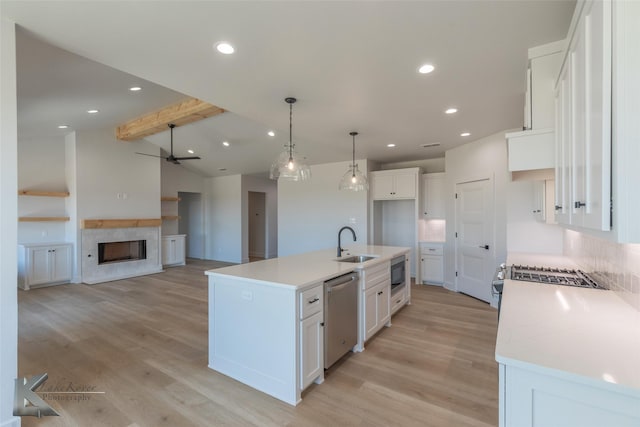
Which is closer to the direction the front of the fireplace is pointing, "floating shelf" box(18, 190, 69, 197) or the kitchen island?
the kitchen island

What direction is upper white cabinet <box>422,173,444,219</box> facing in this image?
toward the camera

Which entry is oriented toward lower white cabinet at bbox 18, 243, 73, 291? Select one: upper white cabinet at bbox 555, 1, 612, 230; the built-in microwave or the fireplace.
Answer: the upper white cabinet

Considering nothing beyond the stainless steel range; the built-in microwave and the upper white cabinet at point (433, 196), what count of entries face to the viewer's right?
1

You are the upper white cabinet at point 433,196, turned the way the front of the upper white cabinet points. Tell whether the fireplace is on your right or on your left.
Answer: on your right

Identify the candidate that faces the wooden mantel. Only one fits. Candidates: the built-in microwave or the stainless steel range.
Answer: the stainless steel range

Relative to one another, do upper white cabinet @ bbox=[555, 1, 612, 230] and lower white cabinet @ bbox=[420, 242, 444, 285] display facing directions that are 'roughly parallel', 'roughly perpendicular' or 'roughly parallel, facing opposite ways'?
roughly perpendicular

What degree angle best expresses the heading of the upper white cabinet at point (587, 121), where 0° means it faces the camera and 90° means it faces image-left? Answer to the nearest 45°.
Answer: approximately 90°

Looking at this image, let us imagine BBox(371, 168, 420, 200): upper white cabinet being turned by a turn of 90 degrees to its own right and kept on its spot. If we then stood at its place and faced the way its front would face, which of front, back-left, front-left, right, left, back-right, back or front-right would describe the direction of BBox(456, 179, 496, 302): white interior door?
back-left

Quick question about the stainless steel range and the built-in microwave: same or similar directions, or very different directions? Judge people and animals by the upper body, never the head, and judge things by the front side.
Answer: very different directions

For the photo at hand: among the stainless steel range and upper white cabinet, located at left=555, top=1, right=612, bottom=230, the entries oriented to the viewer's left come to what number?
2

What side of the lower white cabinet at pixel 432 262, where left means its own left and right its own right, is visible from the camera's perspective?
front

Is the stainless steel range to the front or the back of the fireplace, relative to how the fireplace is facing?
to the front

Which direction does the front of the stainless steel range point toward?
to the viewer's left
